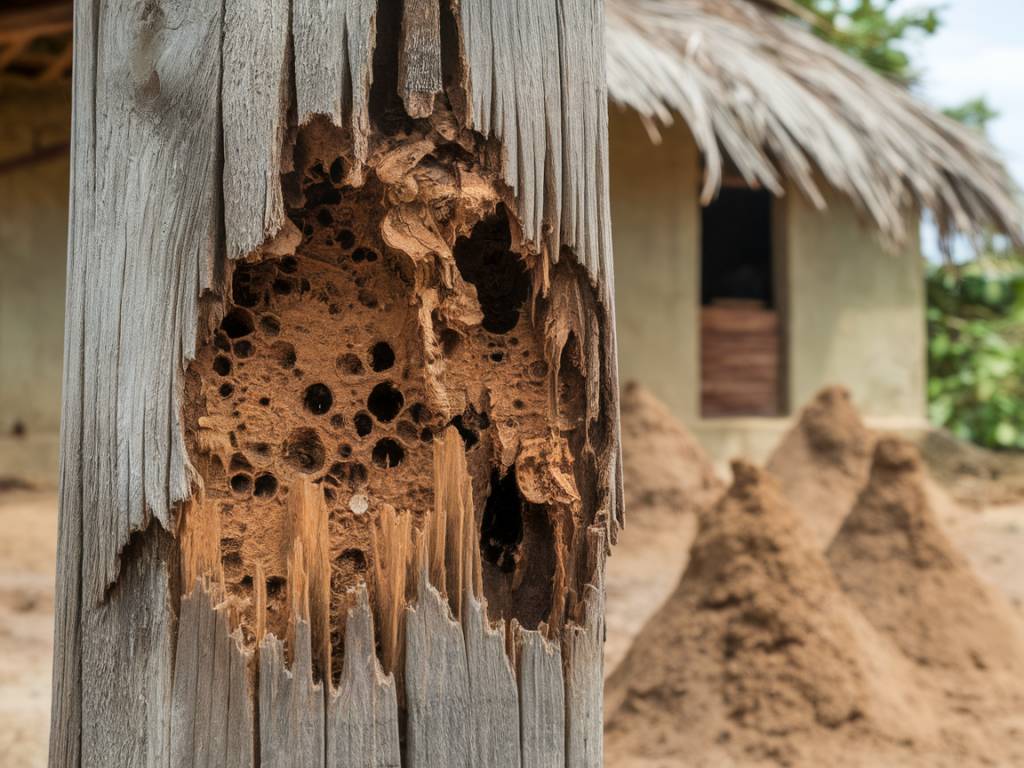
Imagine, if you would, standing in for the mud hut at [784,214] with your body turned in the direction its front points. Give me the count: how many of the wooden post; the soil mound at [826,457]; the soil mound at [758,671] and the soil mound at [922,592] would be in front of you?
4

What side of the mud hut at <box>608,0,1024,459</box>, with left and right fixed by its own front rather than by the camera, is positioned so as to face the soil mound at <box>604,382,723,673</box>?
front

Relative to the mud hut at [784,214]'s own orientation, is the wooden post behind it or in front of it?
in front

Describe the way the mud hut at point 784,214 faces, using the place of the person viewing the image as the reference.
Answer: facing the viewer

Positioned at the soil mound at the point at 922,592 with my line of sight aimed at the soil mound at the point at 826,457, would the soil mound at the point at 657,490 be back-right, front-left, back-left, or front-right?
front-left

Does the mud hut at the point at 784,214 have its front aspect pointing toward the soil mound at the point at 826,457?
yes

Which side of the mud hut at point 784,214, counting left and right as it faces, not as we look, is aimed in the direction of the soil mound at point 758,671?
front
